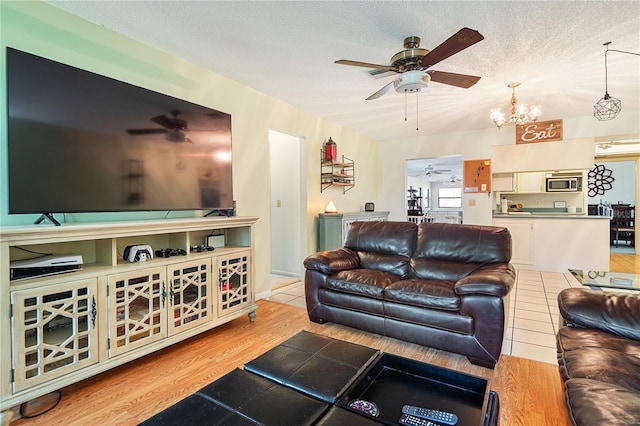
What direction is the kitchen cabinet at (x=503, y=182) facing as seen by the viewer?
toward the camera

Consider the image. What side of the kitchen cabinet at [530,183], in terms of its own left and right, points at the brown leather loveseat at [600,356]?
front

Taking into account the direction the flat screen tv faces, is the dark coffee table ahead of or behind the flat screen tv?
ahead

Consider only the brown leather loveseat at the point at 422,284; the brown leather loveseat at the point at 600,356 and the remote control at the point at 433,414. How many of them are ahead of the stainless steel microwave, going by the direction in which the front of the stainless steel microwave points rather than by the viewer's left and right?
3

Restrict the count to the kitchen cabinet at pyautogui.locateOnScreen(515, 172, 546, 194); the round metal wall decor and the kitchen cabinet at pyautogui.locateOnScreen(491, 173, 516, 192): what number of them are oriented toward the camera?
3

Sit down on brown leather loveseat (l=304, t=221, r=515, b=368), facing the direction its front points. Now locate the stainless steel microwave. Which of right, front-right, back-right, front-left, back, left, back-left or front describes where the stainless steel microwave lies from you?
back

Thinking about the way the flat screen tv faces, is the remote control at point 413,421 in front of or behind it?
in front

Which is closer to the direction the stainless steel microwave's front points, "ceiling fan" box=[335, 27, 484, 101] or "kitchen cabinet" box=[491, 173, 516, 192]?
the ceiling fan

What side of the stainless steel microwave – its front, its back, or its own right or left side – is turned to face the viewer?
front

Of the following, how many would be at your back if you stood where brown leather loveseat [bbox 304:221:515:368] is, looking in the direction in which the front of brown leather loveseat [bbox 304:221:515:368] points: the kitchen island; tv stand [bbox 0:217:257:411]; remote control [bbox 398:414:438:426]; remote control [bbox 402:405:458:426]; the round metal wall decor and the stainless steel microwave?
3

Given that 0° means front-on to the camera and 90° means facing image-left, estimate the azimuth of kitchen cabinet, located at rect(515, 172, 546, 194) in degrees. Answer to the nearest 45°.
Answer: approximately 0°

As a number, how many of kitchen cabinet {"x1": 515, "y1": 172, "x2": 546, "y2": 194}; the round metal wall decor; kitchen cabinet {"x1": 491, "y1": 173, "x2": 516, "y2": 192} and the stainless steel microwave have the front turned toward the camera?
4

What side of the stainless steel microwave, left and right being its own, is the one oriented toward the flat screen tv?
front

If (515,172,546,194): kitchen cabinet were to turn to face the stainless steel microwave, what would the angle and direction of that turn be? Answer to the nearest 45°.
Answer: approximately 90° to its left

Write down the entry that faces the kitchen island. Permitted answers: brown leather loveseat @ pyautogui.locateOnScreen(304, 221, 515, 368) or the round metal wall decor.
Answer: the round metal wall decor

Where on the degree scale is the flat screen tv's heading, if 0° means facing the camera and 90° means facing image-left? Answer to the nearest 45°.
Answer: approximately 315°
